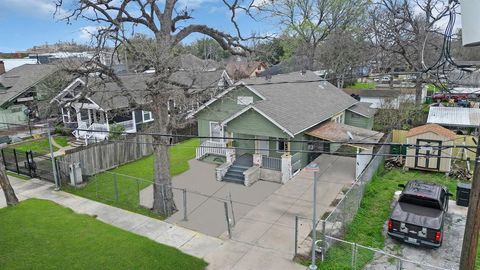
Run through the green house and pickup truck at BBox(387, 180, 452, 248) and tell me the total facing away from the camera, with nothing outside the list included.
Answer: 1

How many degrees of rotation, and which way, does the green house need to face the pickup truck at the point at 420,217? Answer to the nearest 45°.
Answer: approximately 90° to its left

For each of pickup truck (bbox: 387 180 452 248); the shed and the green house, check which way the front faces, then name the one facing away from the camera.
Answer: the pickup truck

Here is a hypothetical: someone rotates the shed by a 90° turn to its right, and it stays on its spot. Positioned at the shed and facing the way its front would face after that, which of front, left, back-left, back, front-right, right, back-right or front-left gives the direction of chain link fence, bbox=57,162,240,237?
front-left

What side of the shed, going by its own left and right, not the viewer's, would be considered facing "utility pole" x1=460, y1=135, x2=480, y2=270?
front

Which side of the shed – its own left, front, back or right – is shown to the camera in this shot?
front

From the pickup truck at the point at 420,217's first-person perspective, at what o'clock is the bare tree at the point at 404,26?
The bare tree is roughly at 12 o'clock from the pickup truck.

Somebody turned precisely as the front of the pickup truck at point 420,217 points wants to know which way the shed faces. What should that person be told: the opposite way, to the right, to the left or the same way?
the opposite way

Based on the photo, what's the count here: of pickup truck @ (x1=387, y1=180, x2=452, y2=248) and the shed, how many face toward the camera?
1

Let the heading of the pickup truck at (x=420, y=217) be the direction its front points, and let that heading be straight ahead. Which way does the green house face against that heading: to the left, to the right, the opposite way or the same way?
the opposite way

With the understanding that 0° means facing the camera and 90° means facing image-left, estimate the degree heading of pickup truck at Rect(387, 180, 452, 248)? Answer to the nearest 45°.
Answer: approximately 180°
